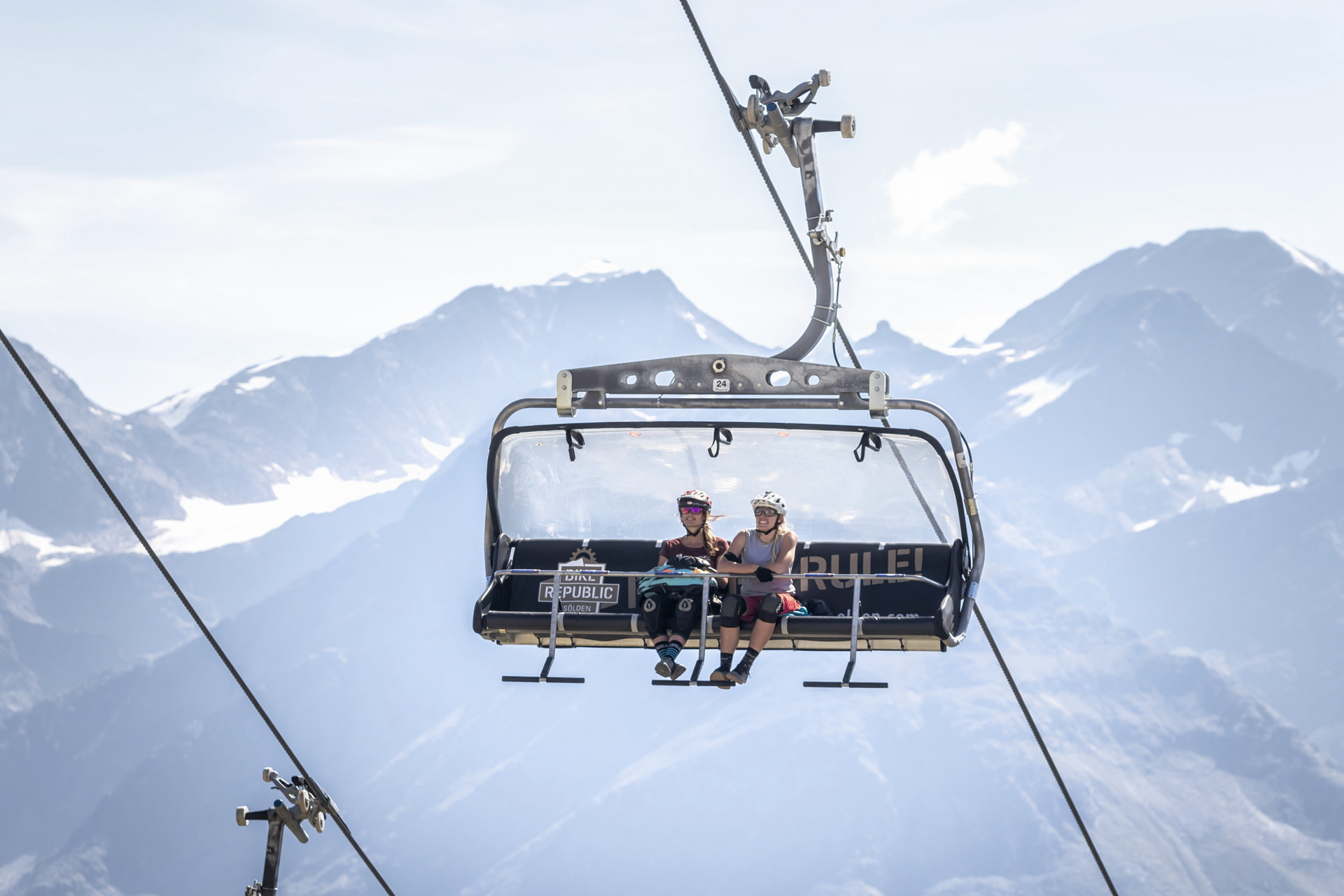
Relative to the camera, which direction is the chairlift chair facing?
toward the camera

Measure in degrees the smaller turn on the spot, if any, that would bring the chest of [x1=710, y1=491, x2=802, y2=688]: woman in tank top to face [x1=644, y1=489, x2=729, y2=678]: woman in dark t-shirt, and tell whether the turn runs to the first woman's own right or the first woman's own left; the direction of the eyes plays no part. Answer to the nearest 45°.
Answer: approximately 90° to the first woman's own right

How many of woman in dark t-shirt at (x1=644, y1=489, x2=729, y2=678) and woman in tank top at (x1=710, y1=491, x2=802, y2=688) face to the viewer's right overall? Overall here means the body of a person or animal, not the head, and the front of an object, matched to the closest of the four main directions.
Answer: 0

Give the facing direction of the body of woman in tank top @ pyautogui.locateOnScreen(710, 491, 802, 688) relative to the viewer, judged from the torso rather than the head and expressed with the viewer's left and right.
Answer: facing the viewer and to the left of the viewer
